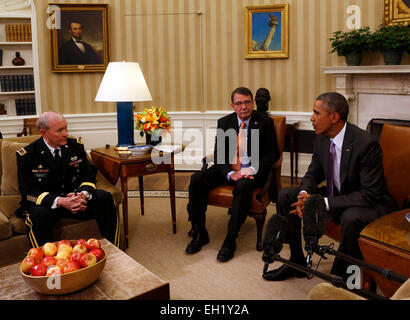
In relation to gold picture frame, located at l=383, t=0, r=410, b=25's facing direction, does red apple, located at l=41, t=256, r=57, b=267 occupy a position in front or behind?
in front

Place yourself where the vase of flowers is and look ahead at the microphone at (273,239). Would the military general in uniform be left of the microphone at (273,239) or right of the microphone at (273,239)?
right

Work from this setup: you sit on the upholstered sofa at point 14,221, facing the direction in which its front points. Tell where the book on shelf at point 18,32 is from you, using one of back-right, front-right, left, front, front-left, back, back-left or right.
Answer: back-left

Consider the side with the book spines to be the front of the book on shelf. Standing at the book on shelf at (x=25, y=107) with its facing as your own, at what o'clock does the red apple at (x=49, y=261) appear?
The red apple is roughly at 12 o'clock from the book on shelf.

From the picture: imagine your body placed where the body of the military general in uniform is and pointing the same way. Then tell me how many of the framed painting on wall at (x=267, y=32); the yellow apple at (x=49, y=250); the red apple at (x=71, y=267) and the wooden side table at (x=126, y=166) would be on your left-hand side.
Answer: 2

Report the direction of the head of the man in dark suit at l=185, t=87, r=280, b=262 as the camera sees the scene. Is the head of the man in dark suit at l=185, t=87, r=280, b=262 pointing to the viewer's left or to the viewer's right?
to the viewer's right

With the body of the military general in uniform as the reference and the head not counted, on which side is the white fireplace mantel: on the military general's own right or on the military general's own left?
on the military general's own left

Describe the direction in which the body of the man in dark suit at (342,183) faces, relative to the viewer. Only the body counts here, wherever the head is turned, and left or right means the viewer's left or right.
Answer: facing the viewer and to the left of the viewer

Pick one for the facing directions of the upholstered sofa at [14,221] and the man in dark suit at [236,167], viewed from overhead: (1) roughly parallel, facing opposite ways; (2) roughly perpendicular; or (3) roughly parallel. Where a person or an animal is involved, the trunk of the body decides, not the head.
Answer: roughly perpendicular

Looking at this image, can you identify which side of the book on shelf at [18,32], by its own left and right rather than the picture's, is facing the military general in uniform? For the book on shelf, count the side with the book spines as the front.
front

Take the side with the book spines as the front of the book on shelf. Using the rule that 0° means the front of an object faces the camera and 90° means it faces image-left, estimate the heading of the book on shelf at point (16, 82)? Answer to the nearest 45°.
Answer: approximately 0°

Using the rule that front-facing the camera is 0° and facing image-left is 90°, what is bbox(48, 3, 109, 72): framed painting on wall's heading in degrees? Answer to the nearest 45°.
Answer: approximately 0°

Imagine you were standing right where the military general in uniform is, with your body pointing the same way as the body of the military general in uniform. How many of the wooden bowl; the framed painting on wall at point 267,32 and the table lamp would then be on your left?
2

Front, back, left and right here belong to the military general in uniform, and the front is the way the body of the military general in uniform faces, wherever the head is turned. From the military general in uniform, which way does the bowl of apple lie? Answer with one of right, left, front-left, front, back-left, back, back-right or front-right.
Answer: front-right

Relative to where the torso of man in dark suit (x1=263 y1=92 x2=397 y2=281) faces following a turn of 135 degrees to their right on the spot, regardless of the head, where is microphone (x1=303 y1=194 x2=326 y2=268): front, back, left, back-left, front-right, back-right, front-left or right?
back

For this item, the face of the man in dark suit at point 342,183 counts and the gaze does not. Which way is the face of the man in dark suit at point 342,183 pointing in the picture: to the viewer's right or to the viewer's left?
to the viewer's left
